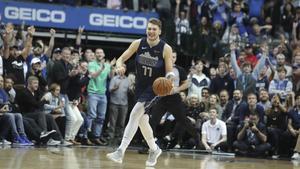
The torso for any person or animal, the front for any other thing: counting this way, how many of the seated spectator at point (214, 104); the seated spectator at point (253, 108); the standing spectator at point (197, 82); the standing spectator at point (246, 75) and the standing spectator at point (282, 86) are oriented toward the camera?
5

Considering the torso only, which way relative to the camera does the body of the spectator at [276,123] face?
toward the camera

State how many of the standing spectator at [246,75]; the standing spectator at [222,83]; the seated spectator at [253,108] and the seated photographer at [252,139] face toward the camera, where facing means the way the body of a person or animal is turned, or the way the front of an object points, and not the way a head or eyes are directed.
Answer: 4

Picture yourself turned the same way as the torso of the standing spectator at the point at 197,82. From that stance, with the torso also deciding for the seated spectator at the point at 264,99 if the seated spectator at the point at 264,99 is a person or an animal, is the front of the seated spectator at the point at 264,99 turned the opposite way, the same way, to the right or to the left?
the same way

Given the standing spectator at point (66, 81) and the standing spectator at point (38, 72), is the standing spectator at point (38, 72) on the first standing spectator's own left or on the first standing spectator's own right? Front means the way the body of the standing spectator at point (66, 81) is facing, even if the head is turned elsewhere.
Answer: on the first standing spectator's own right

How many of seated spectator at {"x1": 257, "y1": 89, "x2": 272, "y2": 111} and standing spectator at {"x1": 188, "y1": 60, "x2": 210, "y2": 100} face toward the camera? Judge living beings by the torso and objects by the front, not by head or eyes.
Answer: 2

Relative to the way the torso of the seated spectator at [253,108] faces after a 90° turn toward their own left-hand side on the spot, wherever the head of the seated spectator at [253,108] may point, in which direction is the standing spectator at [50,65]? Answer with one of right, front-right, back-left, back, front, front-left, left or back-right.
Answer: back

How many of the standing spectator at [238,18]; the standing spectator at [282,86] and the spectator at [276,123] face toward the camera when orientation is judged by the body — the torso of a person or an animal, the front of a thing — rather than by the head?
3

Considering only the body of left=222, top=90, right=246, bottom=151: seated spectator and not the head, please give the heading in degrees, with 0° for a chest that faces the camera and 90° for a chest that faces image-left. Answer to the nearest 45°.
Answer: approximately 0°

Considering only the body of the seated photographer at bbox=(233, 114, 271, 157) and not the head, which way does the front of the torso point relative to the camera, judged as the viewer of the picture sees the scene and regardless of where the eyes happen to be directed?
toward the camera

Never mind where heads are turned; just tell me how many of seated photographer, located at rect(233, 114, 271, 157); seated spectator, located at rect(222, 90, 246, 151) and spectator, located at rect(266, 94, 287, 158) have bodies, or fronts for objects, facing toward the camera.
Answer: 3

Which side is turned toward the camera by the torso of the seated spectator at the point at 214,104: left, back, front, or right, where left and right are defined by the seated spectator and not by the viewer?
front
